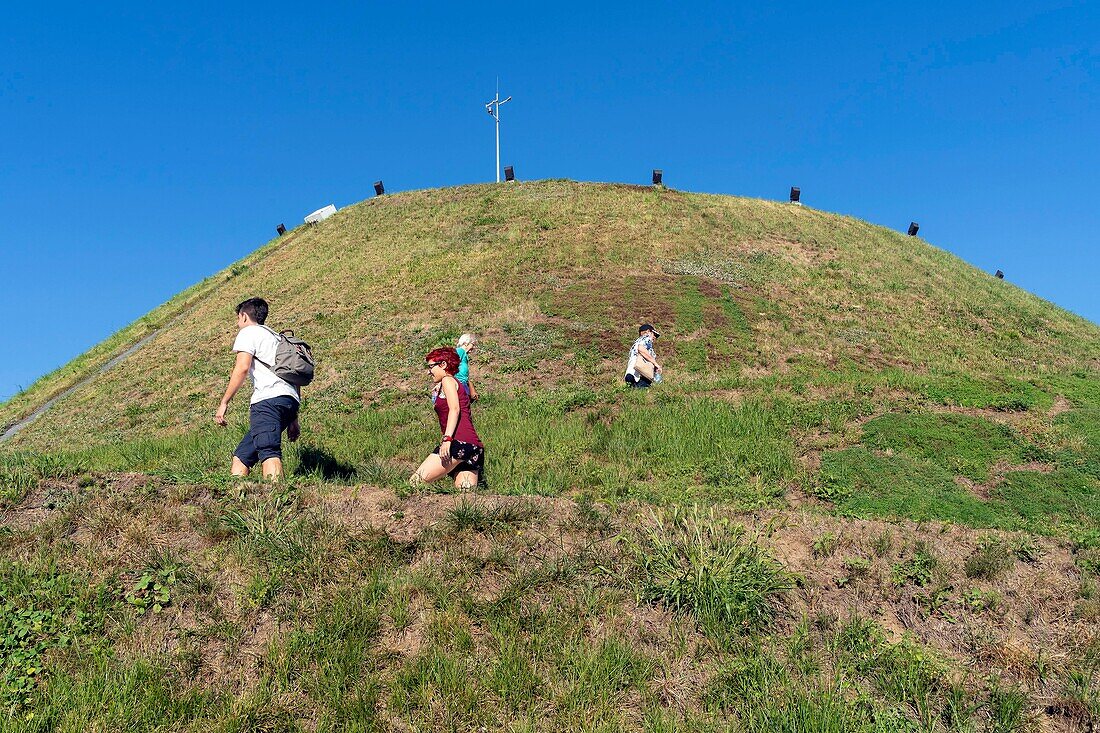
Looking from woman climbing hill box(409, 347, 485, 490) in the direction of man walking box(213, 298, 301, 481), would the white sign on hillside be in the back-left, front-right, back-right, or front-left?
front-right

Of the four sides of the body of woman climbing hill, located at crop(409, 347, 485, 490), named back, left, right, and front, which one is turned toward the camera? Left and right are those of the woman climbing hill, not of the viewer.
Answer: left

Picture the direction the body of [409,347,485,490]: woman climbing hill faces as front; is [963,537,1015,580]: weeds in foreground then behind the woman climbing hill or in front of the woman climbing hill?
behind

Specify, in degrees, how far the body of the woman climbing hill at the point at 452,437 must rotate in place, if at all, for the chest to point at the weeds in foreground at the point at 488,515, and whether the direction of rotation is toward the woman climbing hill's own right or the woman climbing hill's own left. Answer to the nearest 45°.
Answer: approximately 90° to the woman climbing hill's own left

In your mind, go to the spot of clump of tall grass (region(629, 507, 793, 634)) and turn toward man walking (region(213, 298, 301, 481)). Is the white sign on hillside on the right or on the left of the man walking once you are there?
right

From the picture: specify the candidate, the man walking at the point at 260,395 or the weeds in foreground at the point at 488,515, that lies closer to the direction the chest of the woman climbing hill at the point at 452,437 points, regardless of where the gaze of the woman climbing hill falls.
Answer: the man walking

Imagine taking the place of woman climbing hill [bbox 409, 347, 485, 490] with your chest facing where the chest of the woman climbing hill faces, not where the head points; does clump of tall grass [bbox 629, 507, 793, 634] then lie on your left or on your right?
on your left

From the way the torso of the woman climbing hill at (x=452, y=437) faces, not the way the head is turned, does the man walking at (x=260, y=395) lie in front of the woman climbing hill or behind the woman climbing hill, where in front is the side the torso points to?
in front

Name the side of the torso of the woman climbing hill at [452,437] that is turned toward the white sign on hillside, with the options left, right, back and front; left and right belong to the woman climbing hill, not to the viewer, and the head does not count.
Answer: right

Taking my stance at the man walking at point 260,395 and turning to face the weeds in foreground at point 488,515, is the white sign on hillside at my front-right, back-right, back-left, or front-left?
back-left
